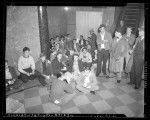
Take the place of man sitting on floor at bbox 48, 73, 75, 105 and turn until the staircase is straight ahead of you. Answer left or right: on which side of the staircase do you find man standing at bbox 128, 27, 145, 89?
right

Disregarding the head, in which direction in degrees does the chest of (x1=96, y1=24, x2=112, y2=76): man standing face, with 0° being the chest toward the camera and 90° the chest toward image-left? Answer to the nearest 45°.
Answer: approximately 0°

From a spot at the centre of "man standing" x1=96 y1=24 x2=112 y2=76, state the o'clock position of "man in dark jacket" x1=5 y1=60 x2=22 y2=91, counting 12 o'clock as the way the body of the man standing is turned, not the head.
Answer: The man in dark jacket is roughly at 2 o'clock from the man standing.
